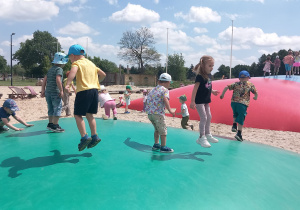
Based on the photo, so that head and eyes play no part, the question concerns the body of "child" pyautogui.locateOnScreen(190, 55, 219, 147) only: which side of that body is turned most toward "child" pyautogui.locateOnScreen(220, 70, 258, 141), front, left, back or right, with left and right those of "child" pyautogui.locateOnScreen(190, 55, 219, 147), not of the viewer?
left

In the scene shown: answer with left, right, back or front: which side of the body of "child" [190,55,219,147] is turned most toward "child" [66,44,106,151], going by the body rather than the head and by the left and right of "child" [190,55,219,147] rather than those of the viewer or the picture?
right

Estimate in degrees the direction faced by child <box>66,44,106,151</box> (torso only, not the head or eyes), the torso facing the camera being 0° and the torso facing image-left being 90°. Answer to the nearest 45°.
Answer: approximately 135°

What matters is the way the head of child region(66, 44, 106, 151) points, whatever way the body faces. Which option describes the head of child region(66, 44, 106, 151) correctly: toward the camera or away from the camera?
away from the camera

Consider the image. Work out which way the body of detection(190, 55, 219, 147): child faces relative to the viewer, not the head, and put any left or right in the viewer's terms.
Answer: facing the viewer and to the right of the viewer
